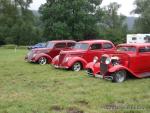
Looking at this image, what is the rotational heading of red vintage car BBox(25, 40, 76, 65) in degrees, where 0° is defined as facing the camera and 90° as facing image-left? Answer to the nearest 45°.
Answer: approximately 45°

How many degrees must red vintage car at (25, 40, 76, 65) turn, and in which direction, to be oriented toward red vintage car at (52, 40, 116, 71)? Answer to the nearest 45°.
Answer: approximately 90° to its left

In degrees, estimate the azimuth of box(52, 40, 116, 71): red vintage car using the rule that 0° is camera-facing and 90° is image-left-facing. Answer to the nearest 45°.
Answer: approximately 45°

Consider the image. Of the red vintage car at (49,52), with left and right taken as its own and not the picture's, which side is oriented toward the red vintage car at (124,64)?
left

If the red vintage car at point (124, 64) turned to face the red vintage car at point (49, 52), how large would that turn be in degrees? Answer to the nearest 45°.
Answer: approximately 90° to its right

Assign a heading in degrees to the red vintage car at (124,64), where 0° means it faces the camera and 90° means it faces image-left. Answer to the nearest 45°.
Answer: approximately 45°

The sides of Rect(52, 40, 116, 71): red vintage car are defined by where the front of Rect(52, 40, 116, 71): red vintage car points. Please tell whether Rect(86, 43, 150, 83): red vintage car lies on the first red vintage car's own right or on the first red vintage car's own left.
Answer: on the first red vintage car's own left

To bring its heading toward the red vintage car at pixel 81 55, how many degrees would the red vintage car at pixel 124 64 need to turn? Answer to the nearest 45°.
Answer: approximately 90° to its right
